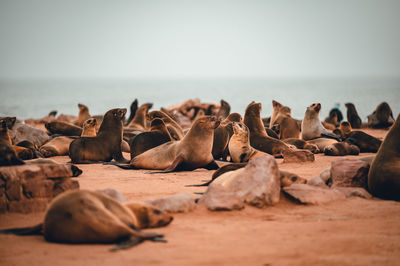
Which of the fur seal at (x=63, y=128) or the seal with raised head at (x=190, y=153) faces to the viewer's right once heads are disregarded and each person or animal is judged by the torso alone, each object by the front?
the seal with raised head

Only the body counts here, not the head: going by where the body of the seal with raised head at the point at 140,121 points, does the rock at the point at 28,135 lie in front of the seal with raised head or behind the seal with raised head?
behind

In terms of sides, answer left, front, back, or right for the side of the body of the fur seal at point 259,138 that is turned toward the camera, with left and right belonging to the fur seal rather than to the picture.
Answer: left

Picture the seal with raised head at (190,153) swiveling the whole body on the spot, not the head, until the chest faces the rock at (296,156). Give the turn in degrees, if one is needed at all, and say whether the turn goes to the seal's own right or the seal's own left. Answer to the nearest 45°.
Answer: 0° — it already faces it

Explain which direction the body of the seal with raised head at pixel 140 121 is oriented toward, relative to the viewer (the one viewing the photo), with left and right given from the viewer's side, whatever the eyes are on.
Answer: facing to the right of the viewer

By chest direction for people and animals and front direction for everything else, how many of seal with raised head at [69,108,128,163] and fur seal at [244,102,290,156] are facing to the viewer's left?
1

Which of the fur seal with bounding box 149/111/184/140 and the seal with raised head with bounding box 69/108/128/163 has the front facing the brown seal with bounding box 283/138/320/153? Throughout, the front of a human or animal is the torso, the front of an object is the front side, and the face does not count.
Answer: the seal with raised head

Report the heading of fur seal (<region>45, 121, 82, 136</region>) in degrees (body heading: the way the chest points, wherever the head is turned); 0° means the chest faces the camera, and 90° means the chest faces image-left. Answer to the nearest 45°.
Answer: approximately 90°

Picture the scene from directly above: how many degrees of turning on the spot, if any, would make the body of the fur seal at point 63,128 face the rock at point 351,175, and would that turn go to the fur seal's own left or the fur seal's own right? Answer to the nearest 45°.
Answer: approximately 90° to the fur seal's own left
